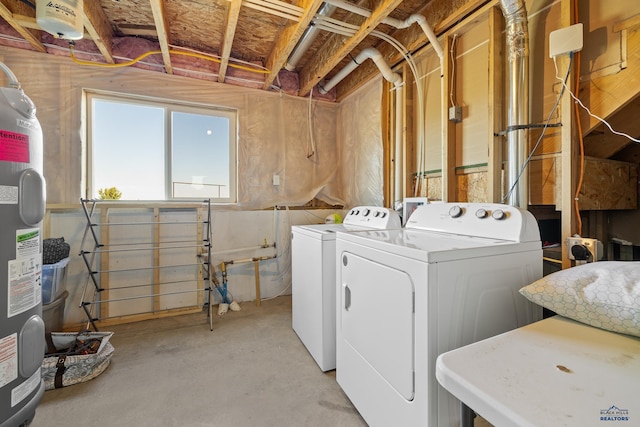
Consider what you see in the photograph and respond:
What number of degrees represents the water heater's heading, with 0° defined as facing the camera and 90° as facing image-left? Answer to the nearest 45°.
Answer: approximately 315°

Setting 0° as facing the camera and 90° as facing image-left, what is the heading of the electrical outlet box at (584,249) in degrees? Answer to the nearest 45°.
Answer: approximately 45°

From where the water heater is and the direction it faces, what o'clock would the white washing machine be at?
The white washing machine is roughly at 11 o'clock from the water heater.

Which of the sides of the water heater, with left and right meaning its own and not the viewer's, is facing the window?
left

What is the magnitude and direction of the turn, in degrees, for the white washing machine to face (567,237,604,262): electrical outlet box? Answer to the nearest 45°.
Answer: approximately 90° to its left

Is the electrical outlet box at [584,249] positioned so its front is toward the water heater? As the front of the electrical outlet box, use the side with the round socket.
yes
